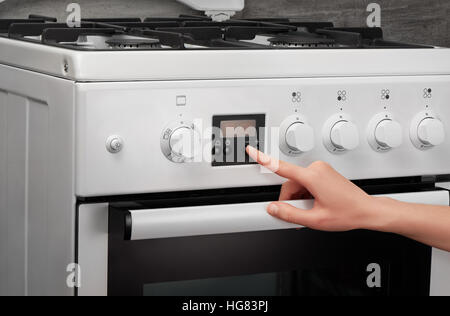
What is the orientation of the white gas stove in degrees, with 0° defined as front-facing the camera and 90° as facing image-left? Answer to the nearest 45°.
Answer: approximately 315°
